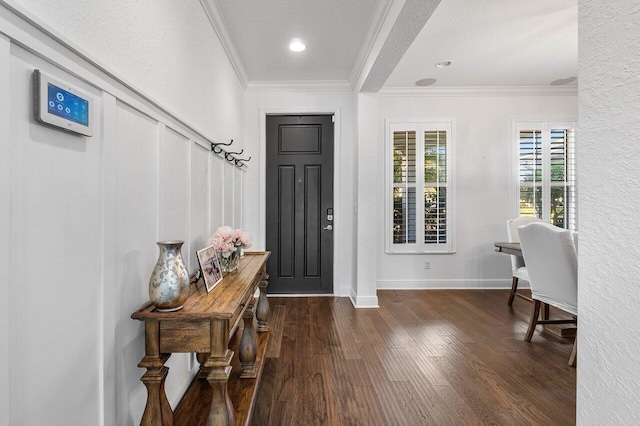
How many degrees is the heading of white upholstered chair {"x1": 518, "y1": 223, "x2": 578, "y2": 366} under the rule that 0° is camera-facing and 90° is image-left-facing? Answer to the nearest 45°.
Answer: approximately 225°

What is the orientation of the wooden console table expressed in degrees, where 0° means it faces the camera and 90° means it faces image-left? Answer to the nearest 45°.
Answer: approximately 270°

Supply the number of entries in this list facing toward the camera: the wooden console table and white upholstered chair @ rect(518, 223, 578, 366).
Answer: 0

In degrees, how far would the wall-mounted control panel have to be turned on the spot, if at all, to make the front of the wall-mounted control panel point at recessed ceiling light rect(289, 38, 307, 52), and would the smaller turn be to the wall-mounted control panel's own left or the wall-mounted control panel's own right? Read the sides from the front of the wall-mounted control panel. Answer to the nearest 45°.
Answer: approximately 90° to the wall-mounted control panel's own left

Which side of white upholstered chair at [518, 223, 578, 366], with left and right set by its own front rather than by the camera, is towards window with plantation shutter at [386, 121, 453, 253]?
left

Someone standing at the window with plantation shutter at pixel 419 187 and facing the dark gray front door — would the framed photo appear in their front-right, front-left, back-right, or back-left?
front-left

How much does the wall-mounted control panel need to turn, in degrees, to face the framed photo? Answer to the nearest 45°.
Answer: approximately 90° to its left

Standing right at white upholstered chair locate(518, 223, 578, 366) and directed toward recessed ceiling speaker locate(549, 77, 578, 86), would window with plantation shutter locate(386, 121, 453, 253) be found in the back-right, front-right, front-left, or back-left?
front-left

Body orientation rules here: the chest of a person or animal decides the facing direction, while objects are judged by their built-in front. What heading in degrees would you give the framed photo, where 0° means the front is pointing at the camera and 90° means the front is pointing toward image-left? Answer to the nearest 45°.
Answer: approximately 315°

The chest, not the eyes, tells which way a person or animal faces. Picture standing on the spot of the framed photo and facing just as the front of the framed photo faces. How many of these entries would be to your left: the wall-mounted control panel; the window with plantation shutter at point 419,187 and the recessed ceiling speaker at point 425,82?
2

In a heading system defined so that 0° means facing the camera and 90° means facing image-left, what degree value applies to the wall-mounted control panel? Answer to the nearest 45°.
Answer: approximately 315°
